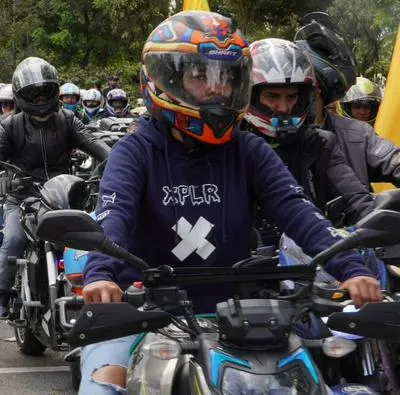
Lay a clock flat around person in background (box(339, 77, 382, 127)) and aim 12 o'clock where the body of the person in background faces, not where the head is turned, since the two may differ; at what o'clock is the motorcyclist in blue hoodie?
The motorcyclist in blue hoodie is roughly at 12 o'clock from the person in background.

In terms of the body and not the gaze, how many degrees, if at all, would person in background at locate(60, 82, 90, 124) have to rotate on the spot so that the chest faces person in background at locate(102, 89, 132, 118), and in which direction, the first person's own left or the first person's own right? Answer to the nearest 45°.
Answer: approximately 135° to the first person's own left

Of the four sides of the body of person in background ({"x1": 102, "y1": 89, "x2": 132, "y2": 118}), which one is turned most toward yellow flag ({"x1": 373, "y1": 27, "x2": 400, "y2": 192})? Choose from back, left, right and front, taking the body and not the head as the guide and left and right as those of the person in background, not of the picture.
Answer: front

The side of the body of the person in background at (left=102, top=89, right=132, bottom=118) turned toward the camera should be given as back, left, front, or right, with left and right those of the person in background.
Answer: front

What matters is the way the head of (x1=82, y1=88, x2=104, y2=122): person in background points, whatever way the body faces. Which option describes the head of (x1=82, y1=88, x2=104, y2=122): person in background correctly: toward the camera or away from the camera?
toward the camera

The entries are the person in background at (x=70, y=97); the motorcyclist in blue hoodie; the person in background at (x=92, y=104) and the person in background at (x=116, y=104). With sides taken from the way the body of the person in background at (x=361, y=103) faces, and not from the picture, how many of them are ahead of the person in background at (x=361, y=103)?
1

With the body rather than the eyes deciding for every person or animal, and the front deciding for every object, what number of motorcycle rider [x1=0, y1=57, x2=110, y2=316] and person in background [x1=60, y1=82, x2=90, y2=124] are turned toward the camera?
2

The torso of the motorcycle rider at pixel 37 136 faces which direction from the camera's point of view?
toward the camera

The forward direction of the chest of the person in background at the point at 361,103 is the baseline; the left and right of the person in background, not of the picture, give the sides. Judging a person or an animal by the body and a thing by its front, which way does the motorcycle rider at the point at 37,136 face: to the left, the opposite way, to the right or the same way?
the same way

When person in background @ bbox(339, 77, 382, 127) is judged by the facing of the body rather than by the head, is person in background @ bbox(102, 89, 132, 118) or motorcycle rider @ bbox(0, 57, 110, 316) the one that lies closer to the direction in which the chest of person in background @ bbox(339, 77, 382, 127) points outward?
the motorcycle rider

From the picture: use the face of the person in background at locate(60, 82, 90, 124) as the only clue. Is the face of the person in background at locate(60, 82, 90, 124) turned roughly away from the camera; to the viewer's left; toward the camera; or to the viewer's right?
toward the camera

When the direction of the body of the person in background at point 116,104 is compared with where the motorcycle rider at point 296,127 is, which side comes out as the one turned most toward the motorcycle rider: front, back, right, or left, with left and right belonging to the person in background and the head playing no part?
front

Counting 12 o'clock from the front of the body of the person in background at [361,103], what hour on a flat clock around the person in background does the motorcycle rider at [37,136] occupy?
The motorcycle rider is roughly at 2 o'clock from the person in background.

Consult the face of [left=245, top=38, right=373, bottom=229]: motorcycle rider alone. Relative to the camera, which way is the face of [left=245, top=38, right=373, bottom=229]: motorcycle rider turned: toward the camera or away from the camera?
toward the camera

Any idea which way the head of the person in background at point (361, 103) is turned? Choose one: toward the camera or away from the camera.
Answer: toward the camera

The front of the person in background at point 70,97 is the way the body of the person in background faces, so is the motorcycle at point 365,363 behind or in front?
in front

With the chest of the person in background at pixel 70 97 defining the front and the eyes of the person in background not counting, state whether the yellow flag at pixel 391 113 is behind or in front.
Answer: in front
